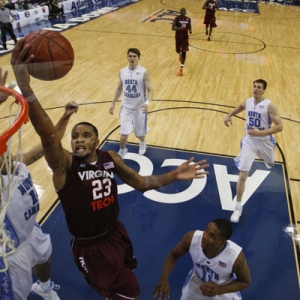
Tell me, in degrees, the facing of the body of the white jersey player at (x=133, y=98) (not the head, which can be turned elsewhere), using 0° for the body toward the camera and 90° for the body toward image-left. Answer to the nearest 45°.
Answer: approximately 0°

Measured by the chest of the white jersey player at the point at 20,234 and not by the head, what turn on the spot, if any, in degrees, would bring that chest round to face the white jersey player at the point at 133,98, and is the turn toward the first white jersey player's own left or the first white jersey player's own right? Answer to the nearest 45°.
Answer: approximately 90° to the first white jersey player's own left

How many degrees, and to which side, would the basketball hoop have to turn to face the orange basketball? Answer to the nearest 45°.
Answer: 0° — it already faces it

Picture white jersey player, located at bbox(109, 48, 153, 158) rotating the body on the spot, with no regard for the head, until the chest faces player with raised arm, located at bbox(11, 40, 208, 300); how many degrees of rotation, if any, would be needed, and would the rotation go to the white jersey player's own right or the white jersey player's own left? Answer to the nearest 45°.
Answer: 0° — they already face them

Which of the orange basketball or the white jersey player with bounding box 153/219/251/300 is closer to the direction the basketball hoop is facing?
the orange basketball

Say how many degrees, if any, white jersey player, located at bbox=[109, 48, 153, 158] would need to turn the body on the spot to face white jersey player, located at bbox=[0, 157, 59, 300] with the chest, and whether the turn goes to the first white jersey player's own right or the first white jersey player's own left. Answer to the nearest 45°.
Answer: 0° — they already face them

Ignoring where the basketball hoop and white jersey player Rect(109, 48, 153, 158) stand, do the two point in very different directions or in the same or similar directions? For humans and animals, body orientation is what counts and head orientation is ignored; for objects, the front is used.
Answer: very different directions

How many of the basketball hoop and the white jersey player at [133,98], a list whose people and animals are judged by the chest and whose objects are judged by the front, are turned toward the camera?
1

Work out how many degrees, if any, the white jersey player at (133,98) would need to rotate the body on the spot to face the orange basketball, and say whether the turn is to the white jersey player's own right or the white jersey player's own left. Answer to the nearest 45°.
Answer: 0° — they already face it

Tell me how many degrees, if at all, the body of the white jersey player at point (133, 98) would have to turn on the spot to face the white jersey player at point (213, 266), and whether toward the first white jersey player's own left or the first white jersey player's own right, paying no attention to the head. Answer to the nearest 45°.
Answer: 0° — they already face them

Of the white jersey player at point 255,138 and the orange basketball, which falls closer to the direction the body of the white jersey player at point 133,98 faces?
the orange basketball

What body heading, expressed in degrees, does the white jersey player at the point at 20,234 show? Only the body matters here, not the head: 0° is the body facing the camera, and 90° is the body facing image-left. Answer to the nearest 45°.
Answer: approximately 315°

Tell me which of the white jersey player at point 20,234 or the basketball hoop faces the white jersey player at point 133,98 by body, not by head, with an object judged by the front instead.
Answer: the basketball hoop
